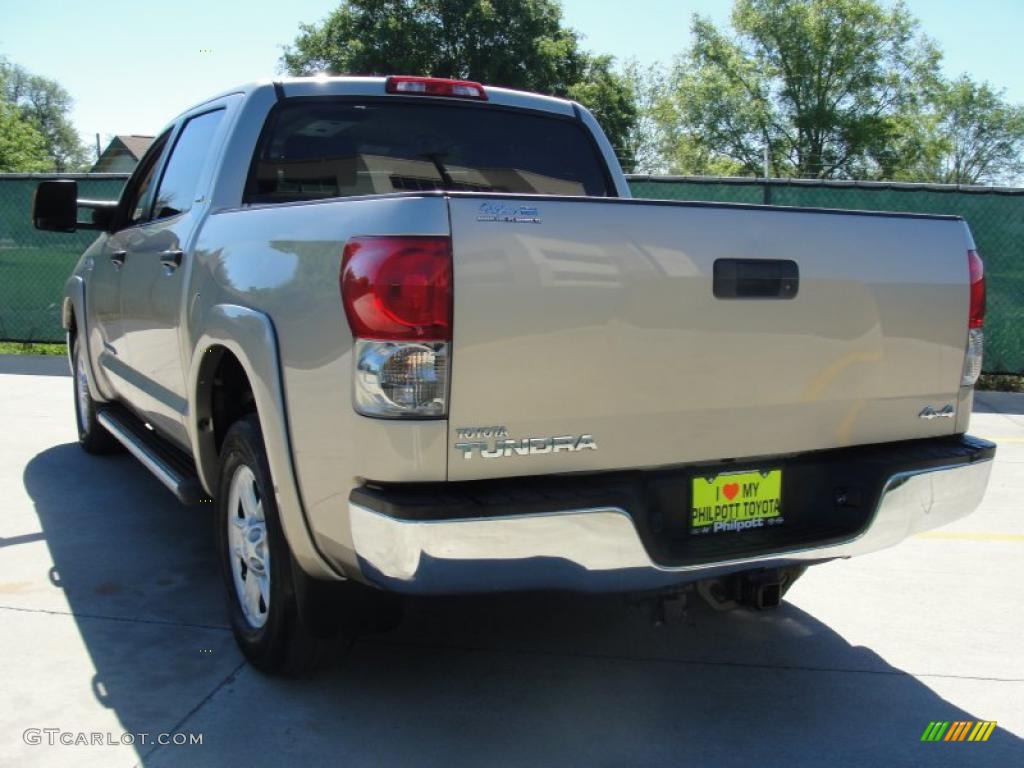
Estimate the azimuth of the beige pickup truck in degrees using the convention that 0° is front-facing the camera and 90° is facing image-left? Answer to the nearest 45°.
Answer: approximately 135°

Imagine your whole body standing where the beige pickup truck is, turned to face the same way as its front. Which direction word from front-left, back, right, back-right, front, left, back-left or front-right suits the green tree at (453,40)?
front-right

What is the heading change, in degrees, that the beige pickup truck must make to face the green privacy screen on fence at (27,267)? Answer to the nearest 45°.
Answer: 0° — it already faces it

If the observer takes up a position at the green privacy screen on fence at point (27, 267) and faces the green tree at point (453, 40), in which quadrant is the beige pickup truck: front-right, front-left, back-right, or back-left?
back-right
